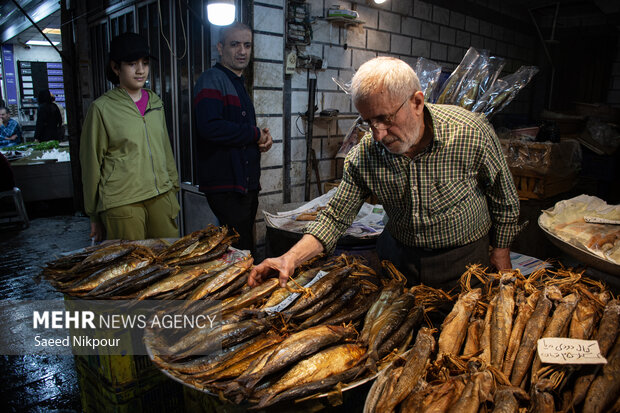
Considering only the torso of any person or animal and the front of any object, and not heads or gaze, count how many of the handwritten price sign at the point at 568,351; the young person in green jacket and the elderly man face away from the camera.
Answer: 0

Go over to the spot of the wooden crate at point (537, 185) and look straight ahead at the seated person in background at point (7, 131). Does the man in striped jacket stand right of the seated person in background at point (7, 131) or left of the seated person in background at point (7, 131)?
left

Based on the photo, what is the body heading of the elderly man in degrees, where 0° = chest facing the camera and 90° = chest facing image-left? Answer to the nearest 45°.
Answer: approximately 45°

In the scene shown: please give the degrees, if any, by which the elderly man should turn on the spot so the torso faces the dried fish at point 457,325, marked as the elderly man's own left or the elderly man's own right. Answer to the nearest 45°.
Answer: approximately 45° to the elderly man's own left

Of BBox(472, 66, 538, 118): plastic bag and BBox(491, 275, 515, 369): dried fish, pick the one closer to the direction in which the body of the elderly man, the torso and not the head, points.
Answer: the dried fish

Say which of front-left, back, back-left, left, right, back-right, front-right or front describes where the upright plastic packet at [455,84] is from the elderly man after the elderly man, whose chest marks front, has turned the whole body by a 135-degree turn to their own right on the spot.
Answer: front

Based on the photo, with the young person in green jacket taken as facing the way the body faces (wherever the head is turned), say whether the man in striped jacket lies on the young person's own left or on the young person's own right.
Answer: on the young person's own left

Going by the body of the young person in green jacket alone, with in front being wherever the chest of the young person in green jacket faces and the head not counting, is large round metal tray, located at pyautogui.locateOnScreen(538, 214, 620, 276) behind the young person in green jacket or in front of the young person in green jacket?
in front

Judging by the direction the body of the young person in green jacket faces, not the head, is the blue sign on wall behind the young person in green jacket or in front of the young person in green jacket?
behind

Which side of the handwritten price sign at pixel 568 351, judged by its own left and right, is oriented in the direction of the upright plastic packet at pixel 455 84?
back

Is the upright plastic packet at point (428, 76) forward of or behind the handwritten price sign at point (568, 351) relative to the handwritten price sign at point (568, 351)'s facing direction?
behind

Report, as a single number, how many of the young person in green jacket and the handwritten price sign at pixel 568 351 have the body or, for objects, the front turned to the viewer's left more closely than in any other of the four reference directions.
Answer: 0

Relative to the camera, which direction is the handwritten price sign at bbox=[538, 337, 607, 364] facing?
toward the camera

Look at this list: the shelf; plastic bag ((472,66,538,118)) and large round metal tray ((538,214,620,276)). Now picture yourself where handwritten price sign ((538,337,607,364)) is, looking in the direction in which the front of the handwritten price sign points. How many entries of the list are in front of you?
0

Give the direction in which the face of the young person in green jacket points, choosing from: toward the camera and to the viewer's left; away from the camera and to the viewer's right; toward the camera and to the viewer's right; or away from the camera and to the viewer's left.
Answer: toward the camera and to the viewer's right

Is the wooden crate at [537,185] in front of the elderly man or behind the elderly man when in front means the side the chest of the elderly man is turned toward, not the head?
behind

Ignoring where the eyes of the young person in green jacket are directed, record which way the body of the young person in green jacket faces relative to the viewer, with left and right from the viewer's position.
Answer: facing the viewer and to the right of the viewer

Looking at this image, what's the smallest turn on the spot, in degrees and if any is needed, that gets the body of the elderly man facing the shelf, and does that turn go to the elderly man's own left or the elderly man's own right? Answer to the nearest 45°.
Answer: approximately 135° to the elderly man's own right

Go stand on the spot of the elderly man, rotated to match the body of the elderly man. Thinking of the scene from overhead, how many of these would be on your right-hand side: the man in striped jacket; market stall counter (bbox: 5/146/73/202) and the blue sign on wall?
3

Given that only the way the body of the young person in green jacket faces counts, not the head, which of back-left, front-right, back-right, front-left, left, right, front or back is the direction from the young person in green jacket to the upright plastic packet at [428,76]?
front-left
